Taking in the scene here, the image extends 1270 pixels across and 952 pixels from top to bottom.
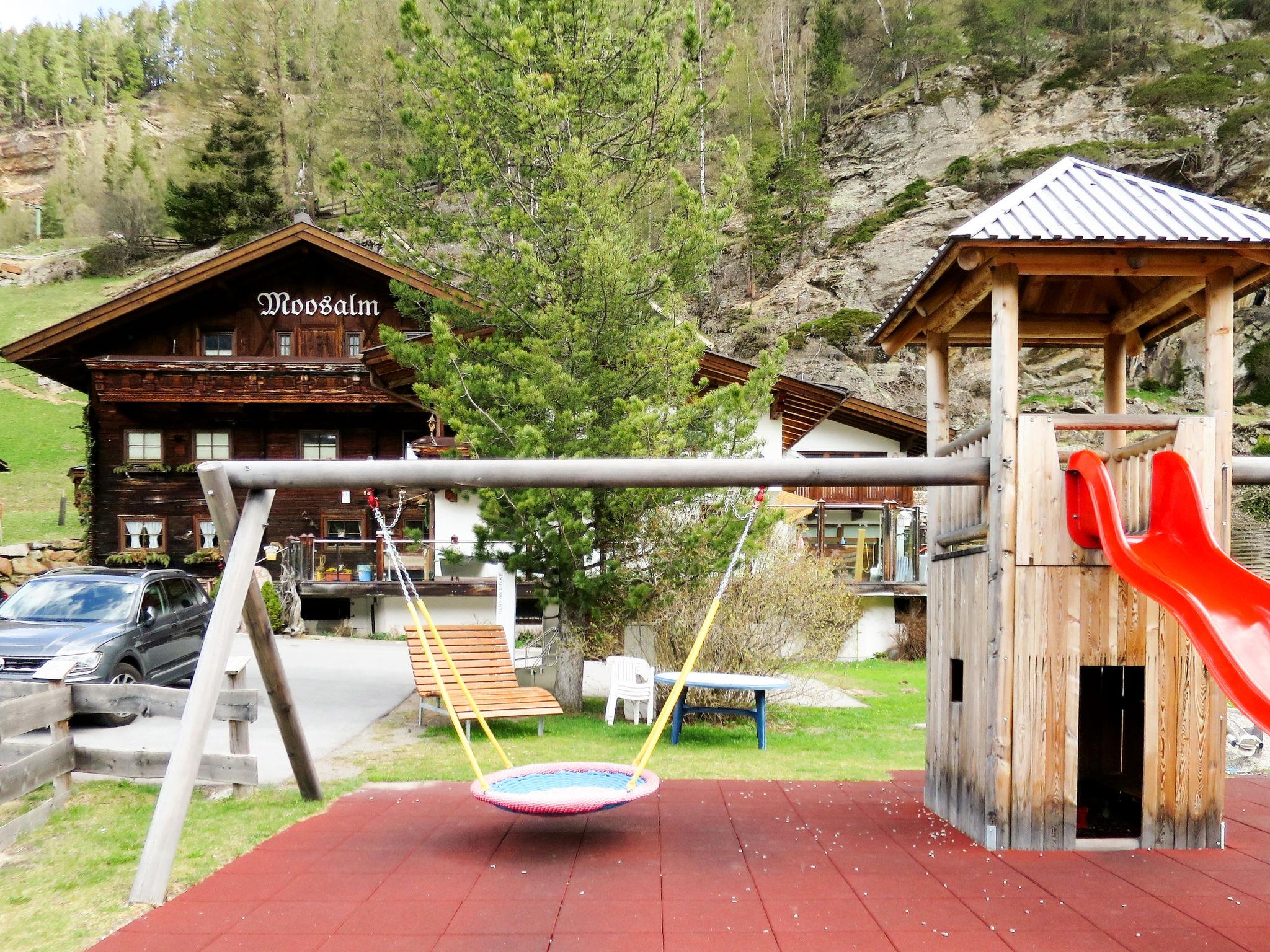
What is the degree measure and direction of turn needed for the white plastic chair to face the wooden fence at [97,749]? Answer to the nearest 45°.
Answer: approximately 90° to its right

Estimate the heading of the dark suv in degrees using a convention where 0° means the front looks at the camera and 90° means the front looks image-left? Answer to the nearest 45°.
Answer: approximately 45°

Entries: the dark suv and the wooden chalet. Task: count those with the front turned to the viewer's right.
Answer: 0

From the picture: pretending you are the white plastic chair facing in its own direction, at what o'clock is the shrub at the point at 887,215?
The shrub is roughly at 8 o'clock from the white plastic chair.

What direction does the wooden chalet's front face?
toward the camera

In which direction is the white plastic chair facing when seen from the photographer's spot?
facing the viewer and to the right of the viewer

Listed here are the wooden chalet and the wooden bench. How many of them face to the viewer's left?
0

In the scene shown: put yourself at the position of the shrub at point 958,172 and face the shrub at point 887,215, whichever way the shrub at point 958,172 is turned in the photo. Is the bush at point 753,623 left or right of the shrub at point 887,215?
left

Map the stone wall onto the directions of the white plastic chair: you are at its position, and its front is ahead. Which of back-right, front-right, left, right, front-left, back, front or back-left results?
back

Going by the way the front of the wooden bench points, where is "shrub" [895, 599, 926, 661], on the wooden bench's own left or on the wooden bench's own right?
on the wooden bench's own left

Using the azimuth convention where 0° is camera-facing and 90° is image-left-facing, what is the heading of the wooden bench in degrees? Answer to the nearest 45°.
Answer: approximately 315°

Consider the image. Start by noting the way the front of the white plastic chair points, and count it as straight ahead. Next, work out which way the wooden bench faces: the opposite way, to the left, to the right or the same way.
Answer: the same way
